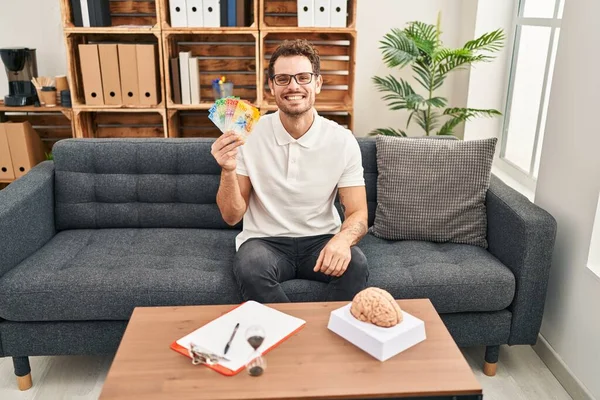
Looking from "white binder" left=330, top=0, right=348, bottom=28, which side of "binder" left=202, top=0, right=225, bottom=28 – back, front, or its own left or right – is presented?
left

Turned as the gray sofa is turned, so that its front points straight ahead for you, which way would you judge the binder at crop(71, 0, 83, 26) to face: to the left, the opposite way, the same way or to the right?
the same way

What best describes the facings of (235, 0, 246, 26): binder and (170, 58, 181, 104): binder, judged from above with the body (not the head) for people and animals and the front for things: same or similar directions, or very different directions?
same or similar directions

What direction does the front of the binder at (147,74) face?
toward the camera

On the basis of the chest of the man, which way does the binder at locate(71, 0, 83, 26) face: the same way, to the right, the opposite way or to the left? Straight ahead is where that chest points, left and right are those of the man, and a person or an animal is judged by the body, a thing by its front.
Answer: the same way

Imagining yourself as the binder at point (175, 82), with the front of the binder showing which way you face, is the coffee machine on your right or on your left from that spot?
on your right

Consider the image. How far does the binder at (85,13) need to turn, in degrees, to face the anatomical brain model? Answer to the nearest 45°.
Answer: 0° — it already faces it

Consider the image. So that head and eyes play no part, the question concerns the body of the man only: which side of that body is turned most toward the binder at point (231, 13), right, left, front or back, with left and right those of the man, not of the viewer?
back

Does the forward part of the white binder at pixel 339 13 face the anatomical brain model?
yes

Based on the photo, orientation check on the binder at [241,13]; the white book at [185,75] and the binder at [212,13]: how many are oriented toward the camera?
3

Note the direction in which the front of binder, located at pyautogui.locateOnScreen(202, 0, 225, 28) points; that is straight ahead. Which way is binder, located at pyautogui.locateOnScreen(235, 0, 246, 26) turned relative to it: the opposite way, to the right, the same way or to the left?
the same way

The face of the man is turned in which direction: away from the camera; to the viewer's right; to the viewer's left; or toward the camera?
toward the camera

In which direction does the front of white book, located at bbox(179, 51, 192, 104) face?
toward the camera

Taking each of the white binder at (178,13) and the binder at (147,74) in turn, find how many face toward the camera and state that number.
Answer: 2

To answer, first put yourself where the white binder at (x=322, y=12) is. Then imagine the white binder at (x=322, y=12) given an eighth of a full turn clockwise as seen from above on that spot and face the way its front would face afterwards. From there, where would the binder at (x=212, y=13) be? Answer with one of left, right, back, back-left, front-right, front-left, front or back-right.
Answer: front-right

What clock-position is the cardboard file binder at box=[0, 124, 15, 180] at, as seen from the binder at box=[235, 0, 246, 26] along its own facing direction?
The cardboard file binder is roughly at 3 o'clock from the binder.

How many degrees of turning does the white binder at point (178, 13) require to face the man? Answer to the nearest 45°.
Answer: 0° — it already faces them

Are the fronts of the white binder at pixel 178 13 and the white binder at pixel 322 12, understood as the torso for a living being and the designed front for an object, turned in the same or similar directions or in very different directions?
same or similar directions

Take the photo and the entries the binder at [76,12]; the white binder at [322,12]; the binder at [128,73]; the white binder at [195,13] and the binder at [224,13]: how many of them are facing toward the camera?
5
